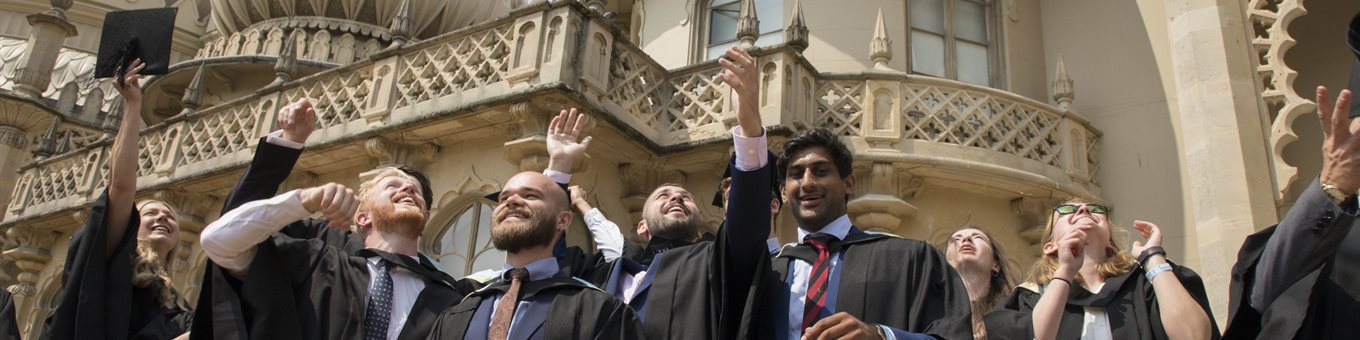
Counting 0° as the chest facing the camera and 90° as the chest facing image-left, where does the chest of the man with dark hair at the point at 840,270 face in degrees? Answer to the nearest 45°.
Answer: approximately 45°

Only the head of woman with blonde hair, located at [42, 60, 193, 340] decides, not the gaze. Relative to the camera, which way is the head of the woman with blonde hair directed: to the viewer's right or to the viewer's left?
to the viewer's right

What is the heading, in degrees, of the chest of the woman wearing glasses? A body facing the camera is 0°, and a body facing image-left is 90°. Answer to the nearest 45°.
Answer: approximately 0°
